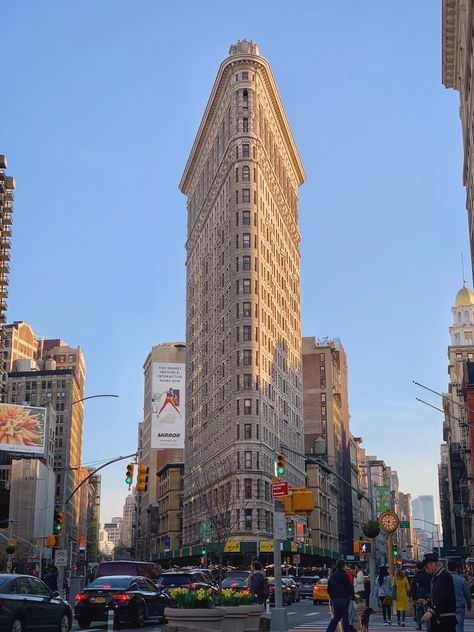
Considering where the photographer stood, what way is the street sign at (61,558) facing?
facing the viewer

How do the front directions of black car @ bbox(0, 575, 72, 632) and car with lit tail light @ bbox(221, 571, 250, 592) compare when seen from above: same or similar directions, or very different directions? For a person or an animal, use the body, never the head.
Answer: same or similar directions

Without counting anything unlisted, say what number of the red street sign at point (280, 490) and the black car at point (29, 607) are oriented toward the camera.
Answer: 1

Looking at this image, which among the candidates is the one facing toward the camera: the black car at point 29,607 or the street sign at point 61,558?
the street sign

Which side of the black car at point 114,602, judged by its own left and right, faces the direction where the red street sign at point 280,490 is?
right

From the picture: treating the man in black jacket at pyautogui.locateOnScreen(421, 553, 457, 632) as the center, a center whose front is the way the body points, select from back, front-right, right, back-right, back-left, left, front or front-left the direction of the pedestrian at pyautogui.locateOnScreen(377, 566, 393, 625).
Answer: right

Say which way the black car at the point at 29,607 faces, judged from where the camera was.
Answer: facing away from the viewer and to the right of the viewer

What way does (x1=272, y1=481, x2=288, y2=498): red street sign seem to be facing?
toward the camera

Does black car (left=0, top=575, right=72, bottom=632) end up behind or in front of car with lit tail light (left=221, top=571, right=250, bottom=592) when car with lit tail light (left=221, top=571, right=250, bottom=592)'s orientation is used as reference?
behind

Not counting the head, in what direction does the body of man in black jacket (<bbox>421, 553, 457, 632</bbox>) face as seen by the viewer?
to the viewer's left

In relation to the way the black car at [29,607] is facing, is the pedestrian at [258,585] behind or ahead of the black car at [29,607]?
ahead

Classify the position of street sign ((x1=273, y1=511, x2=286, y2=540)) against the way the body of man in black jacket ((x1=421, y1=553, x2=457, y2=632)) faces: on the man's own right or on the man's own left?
on the man's own right

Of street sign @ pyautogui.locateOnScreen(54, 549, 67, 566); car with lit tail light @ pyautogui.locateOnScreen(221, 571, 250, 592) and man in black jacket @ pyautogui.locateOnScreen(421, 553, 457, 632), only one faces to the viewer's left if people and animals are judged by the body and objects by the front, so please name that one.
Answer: the man in black jacket

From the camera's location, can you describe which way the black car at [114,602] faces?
facing away from the viewer and to the right of the viewer

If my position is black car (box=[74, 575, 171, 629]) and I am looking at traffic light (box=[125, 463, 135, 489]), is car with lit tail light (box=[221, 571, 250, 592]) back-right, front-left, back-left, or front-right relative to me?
front-right

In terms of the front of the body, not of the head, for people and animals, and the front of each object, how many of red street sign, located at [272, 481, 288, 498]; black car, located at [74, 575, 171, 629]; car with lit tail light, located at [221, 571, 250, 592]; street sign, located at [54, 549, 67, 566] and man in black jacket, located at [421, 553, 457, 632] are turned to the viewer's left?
1
